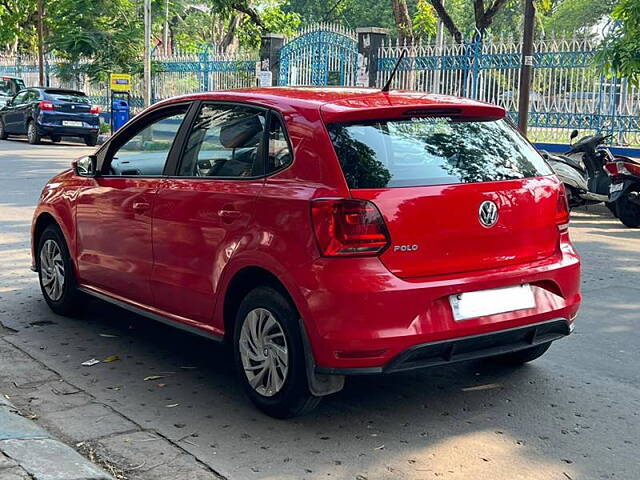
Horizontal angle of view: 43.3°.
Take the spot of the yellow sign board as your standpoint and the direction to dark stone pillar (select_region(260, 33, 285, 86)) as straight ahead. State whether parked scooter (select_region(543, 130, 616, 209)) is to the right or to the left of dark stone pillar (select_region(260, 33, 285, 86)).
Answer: right

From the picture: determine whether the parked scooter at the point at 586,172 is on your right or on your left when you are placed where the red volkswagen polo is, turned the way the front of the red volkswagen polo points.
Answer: on your right

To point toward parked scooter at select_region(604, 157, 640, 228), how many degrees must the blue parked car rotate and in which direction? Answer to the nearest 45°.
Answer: approximately 180°

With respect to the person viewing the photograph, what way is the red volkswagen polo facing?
facing away from the viewer and to the left of the viewer

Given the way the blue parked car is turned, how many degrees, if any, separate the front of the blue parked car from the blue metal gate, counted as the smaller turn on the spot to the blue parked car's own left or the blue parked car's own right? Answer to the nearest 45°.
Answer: approximately 135° to the blue parked car's own right

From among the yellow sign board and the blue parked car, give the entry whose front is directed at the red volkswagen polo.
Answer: the yellow sign board

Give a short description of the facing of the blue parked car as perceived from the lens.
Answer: facing away from the viewer and to the left of the viewer

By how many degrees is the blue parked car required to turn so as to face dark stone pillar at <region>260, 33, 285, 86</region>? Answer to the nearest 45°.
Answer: approximately 135° to its right

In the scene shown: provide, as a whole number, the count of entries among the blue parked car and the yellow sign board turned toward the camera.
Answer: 1
